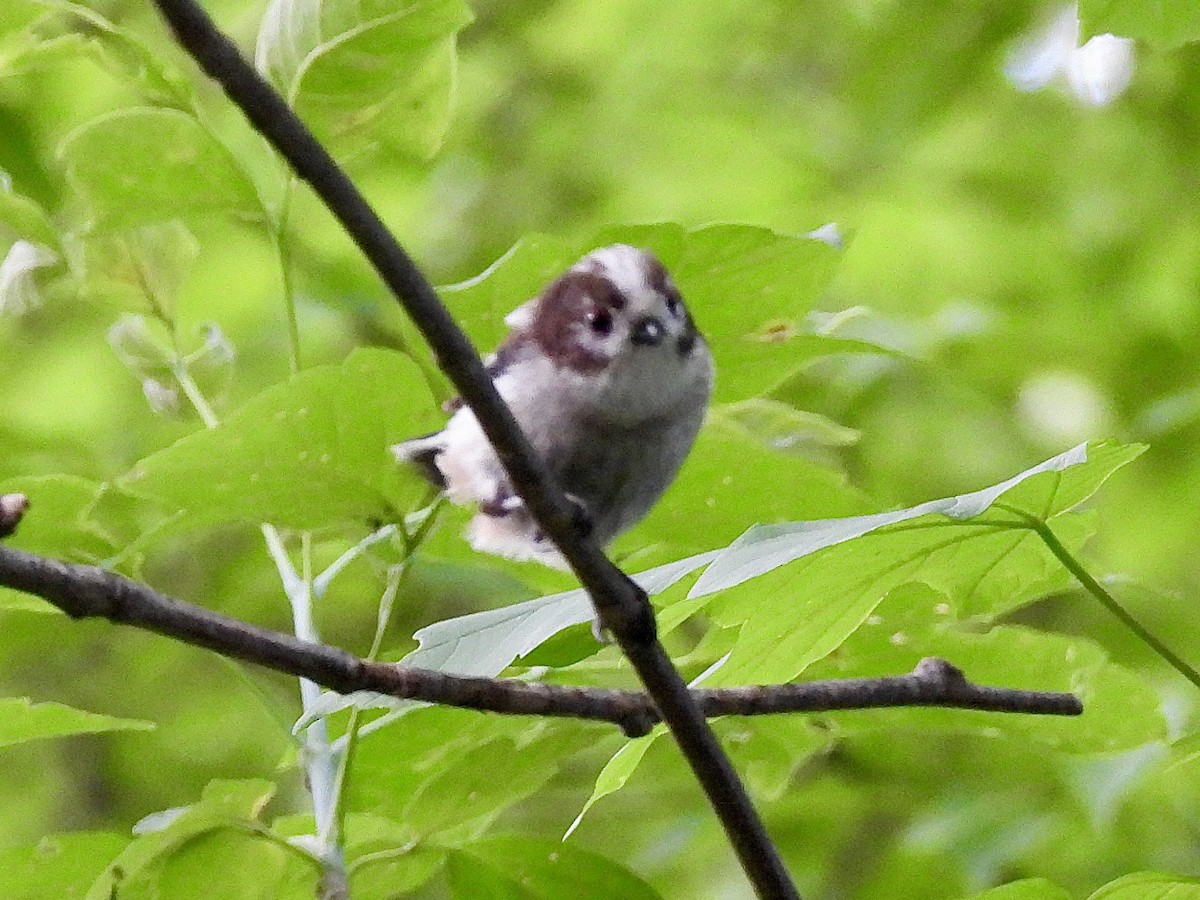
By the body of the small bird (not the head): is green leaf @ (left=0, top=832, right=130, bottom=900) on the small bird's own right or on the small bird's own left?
on the small bird's own right

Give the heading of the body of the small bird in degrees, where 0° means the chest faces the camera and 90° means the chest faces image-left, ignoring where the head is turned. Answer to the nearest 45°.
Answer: approximately 315°

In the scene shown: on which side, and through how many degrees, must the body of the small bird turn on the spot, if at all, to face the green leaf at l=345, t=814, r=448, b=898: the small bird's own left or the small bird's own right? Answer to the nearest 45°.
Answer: approximately 90° to the small bird's own right

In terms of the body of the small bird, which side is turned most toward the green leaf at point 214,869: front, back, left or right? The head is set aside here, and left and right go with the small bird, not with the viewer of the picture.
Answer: right

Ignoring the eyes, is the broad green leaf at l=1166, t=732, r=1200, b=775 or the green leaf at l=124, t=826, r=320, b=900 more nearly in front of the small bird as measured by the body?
the broad green leaf

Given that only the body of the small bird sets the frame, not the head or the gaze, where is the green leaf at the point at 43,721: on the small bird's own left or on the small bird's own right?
on the small bird's own right
